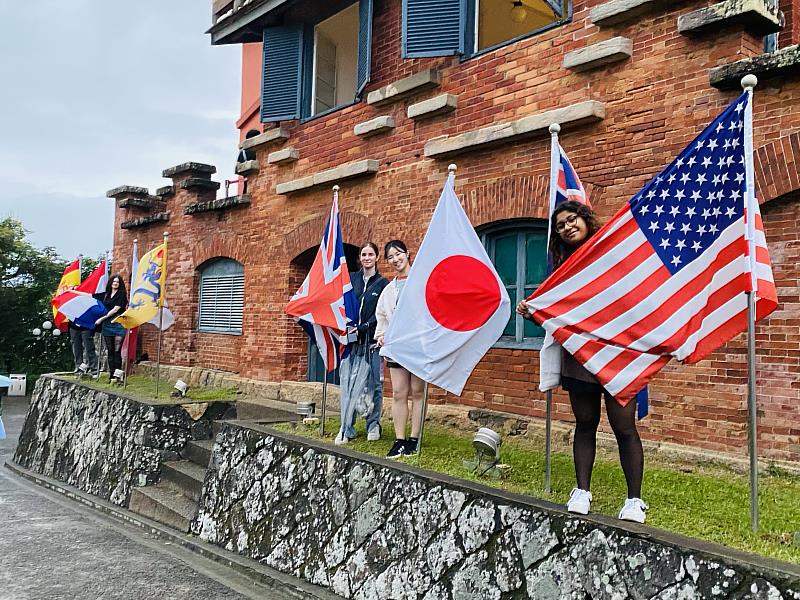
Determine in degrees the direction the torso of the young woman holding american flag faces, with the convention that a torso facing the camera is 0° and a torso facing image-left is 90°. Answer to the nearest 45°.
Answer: approximately 0°

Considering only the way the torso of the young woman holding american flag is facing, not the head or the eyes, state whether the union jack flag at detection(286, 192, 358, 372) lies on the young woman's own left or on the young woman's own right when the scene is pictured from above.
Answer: on the young woman's own right

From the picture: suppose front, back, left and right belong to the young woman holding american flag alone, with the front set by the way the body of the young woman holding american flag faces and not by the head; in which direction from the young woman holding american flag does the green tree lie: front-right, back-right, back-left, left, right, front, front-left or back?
back-right

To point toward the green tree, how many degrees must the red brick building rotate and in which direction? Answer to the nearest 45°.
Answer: approximately 90° to its right

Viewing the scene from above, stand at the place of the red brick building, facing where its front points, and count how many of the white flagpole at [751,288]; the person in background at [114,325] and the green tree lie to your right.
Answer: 2

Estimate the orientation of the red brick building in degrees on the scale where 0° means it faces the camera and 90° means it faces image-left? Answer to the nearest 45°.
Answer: approximately 45°

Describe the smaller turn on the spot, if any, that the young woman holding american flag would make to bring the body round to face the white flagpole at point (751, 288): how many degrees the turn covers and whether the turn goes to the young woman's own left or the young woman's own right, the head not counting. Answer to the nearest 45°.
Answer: approximately 45° to the young woman's own left

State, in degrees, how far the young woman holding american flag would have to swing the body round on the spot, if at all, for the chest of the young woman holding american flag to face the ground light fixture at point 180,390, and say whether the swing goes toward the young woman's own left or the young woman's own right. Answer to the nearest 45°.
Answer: approximately 135° to the young woman's own right

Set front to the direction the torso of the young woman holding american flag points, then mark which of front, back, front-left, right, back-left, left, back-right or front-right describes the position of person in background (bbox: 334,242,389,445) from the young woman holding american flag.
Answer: back-right
